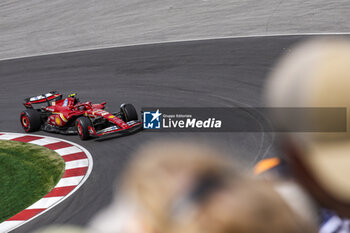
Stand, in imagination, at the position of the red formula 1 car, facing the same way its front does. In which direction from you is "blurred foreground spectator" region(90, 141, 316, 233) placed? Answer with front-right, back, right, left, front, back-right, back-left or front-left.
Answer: front-right

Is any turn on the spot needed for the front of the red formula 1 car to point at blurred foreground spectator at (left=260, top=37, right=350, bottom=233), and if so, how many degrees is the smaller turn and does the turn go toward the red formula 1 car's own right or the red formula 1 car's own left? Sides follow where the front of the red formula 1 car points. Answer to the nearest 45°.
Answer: approximately 45° to the red formula 1 car's own right

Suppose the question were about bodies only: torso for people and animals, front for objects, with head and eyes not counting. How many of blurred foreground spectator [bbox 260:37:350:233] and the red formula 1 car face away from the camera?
1

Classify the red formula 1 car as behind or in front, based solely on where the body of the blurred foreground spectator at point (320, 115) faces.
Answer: in front

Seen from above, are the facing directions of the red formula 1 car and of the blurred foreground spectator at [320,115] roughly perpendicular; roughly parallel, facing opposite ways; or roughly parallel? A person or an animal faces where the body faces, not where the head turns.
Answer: roughly perpendicular

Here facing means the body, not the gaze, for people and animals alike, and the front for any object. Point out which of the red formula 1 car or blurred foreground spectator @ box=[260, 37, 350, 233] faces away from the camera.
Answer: the blurred foreground spectator

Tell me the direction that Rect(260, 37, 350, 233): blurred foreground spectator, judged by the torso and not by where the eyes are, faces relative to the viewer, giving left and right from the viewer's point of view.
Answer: facing away from the viewer
